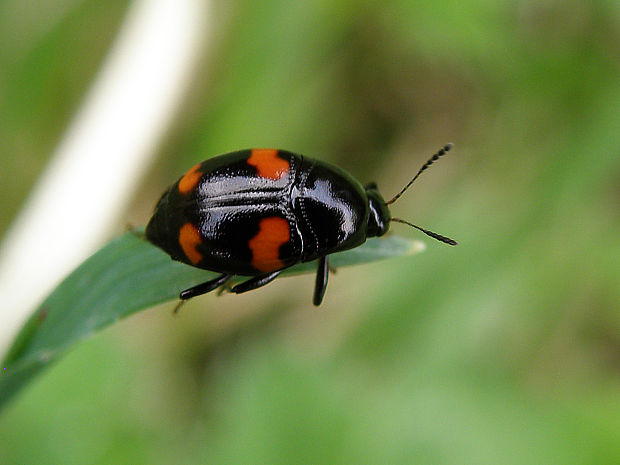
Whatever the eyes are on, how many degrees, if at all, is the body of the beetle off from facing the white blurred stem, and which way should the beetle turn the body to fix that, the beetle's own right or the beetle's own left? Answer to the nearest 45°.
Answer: approximately 135° to the beetle's own left

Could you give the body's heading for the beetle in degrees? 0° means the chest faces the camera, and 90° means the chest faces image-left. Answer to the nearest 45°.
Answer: approximately 270°
